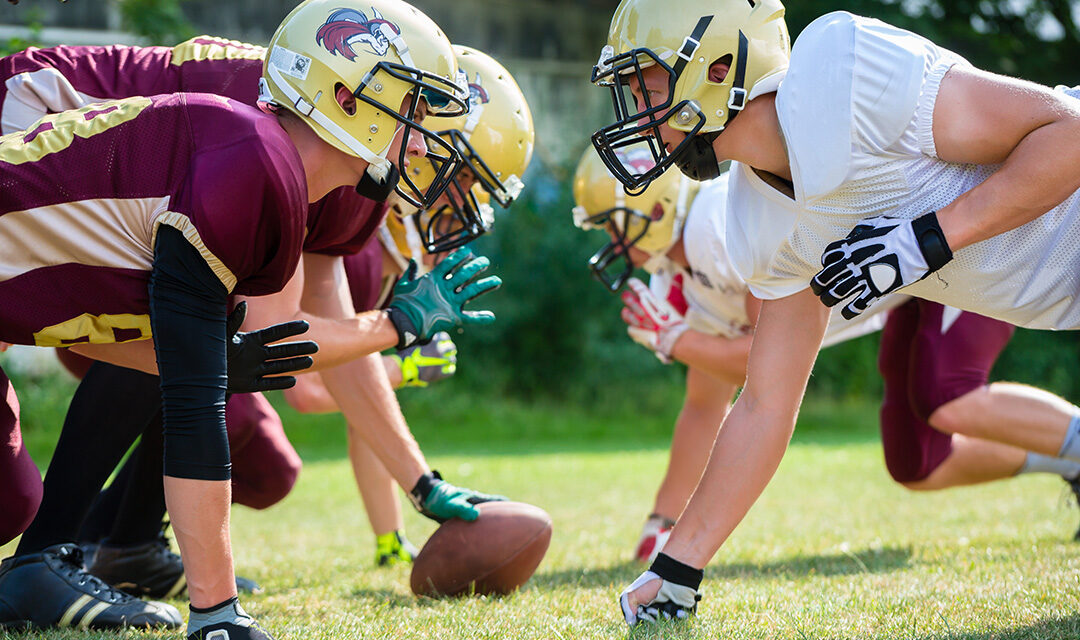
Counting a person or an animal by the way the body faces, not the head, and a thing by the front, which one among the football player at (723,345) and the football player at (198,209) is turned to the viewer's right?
the football player at (198,209)

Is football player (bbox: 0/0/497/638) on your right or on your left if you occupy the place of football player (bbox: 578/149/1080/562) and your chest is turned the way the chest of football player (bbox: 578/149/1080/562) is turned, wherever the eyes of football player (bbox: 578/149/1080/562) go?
on your left

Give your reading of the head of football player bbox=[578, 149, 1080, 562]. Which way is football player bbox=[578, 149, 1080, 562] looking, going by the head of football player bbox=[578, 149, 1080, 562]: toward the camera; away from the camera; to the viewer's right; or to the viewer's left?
to the viewer's left

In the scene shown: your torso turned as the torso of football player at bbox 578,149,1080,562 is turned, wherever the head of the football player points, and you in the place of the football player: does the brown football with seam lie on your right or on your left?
on your left

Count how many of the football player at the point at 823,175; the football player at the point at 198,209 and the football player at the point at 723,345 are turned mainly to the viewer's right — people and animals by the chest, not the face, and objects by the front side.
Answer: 1

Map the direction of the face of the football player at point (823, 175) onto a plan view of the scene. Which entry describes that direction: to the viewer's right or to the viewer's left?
to the viewer's left

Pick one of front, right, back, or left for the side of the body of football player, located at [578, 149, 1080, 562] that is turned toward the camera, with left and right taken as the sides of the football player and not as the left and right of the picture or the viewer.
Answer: left

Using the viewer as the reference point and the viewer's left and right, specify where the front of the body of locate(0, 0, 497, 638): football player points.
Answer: facing to the right of the viewer

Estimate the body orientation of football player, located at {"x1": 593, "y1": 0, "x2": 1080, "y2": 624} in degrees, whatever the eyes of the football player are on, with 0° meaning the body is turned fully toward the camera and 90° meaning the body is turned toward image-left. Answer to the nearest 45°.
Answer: approximately 90°

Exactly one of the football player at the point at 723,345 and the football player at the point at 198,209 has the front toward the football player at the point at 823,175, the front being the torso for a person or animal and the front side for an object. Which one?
the football player at the point at 198,209

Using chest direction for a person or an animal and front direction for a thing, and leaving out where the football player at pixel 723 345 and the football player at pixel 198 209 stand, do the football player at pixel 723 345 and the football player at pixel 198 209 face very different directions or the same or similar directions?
very different directions

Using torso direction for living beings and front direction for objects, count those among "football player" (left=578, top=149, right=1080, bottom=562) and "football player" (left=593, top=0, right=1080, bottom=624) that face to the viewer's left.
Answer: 2

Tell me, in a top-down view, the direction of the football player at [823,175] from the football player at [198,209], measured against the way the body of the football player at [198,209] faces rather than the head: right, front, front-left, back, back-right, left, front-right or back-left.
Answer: front

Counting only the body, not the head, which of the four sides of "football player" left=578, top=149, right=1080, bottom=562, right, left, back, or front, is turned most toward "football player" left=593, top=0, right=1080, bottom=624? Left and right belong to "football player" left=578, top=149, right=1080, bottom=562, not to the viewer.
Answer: left

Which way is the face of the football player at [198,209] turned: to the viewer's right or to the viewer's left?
to the viewer's right
